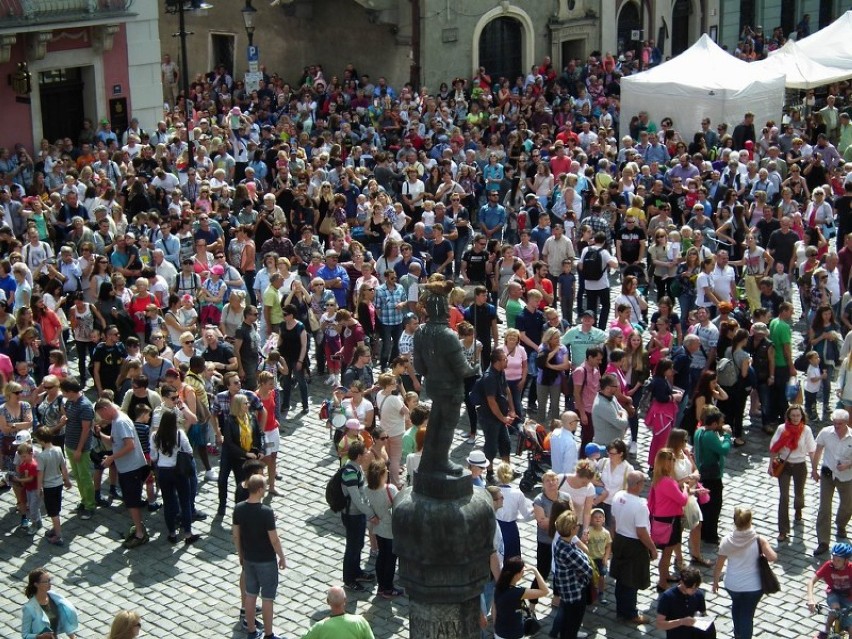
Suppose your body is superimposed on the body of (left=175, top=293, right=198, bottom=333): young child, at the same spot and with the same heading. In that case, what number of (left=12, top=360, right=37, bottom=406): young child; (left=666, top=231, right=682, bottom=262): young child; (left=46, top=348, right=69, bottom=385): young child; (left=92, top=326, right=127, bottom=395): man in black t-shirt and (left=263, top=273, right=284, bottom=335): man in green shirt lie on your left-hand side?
2

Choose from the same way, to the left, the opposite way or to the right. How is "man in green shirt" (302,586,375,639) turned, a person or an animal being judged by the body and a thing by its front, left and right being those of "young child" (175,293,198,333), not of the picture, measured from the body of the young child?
the opposite way

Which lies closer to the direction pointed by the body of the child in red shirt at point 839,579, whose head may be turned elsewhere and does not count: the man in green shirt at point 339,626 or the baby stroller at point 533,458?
the man in green shirt

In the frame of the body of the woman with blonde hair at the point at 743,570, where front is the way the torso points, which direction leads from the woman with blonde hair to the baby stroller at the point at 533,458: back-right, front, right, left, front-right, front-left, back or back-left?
front-left

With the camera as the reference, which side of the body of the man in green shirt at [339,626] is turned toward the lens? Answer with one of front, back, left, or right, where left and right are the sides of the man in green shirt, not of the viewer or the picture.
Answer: back

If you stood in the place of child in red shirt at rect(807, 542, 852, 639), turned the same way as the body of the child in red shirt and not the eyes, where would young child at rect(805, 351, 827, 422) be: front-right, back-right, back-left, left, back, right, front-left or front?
back

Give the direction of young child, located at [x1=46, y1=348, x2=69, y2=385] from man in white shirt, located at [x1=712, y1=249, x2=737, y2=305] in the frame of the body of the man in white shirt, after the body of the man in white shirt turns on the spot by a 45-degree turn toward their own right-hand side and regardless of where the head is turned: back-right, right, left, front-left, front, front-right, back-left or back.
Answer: front

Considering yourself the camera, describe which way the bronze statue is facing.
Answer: facing away from the viewer and to the right of the viewer

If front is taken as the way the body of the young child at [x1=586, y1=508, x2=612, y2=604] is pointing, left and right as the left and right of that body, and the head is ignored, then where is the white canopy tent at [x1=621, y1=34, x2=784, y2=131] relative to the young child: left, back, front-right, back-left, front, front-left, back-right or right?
back

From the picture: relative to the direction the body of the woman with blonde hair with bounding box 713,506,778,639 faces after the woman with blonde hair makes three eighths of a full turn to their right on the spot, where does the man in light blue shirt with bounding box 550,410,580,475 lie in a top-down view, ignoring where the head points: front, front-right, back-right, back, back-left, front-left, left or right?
back

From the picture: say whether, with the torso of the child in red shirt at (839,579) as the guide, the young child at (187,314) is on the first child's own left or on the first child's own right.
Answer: on the first child's own right

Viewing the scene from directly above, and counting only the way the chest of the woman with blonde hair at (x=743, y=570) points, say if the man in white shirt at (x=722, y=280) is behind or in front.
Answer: in front

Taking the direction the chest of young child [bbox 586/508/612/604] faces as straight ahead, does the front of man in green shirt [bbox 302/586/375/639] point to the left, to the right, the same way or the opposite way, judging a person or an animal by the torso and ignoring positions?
the opposite way
